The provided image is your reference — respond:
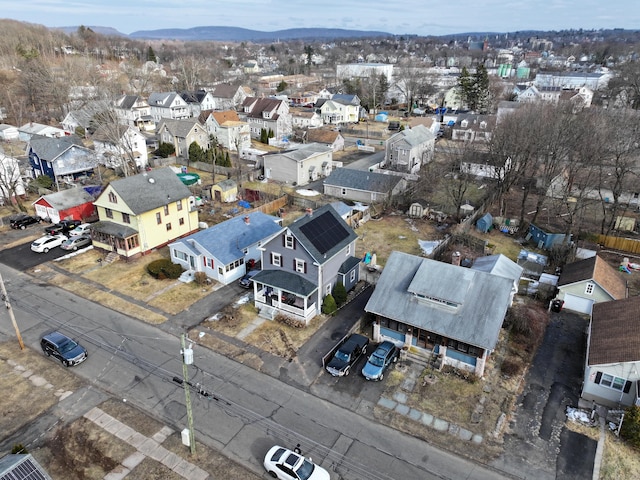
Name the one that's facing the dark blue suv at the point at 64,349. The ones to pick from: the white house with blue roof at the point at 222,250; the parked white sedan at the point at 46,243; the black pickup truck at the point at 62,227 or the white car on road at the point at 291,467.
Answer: the white house with blue roof

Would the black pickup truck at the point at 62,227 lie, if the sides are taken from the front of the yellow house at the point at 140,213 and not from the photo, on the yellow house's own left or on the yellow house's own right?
on the yellow house's own right

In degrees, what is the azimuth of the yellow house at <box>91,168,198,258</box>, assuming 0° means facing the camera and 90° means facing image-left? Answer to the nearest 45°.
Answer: approximately 45°

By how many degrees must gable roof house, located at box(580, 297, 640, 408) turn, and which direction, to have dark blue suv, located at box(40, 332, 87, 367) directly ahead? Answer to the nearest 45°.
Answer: approximately 45° to its right

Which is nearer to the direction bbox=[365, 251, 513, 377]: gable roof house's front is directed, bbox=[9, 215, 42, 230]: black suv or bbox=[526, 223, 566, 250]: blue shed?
the black suv

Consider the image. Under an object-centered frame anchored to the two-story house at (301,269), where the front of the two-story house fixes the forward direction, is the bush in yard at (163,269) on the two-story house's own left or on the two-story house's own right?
on the two-story house's own right

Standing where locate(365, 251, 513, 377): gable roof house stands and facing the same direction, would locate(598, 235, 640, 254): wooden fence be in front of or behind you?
behind

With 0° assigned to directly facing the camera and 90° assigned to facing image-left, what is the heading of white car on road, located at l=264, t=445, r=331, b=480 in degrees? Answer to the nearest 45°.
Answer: approximately 315°

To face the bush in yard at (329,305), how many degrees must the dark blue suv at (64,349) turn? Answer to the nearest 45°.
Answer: approximately 45° to its left

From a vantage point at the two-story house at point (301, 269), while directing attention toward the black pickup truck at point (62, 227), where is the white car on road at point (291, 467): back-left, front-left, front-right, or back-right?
back-left
